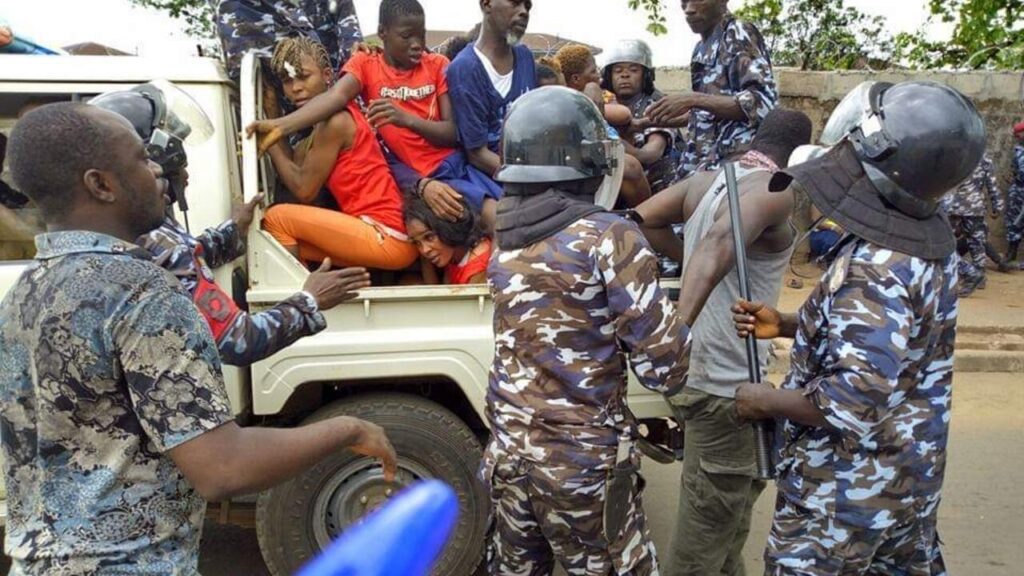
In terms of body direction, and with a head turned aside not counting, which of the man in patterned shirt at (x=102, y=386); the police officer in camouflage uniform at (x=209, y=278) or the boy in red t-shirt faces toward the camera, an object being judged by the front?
the boy in red t-shirt

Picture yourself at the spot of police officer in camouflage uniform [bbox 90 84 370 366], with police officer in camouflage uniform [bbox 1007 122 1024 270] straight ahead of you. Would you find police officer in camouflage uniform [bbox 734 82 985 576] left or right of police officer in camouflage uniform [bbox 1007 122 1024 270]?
right

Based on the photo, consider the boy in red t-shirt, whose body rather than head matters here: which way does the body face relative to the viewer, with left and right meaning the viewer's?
facing the viewer

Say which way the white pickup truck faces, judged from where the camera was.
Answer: facing to the left of the viewer

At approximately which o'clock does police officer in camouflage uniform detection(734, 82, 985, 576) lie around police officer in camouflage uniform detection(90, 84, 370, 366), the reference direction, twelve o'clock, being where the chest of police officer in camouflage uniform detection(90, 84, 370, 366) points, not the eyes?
police officer in camouflage uniform detection(734, 82, 985, 576) is roughly at 1 o'clock from police officer in camouflage uniform detection(90, 84, 370, 366).

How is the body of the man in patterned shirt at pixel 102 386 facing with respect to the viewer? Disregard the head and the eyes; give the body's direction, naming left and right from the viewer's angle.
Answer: facing away from the viewer and to the right of the viewer

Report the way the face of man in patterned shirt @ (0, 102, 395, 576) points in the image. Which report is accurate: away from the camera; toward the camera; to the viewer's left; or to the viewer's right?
to the viewer's right

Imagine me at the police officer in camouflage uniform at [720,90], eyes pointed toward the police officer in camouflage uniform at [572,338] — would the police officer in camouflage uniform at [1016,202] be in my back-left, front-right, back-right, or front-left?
back-left

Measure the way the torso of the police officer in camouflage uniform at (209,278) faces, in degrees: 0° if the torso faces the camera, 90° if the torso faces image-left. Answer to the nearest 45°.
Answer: approximately 270°
